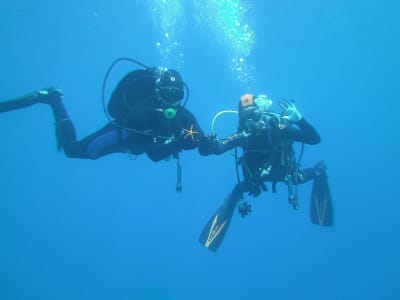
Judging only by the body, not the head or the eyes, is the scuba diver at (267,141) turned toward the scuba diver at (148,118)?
no

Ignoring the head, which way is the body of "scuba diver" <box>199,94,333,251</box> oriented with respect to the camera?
toward the camera

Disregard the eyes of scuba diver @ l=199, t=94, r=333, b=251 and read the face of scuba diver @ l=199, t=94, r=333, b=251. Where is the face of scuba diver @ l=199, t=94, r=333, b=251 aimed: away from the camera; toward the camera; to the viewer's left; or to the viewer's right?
toward the camera
